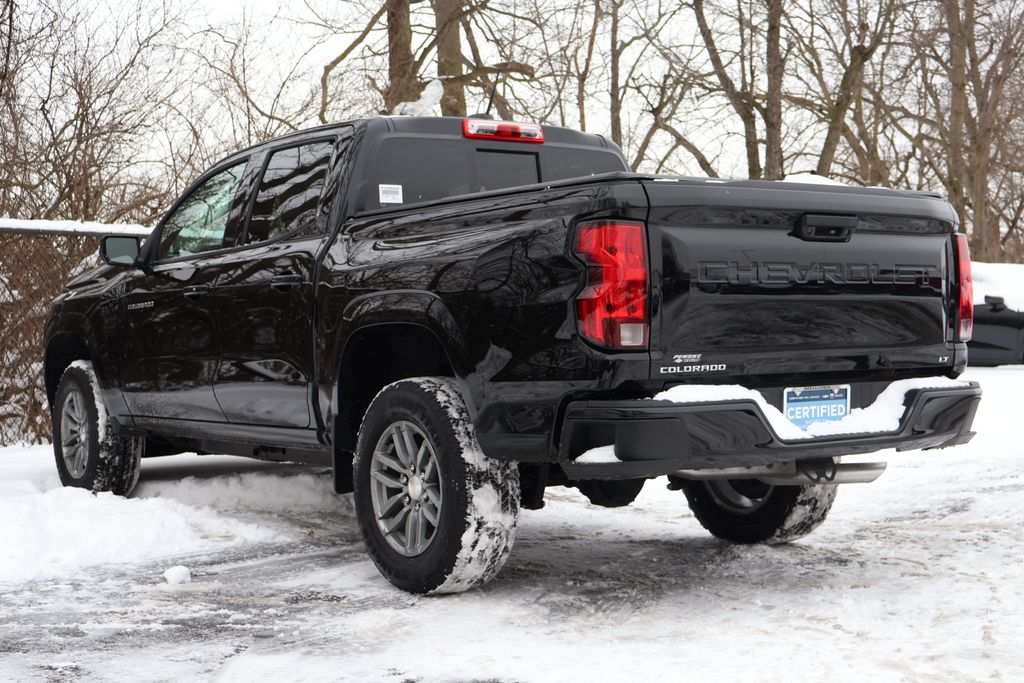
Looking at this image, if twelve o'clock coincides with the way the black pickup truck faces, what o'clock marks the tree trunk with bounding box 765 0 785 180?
The tree trunk is roughly at 2 o'clock from the black pickup truck.

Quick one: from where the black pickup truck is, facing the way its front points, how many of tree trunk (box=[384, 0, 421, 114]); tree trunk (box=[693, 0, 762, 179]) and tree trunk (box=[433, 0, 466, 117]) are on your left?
0

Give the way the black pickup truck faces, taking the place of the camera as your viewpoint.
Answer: facing away from the viewer and to the left of the viewer

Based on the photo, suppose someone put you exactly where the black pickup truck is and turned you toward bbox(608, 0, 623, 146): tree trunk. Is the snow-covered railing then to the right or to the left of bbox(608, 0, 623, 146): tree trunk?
left

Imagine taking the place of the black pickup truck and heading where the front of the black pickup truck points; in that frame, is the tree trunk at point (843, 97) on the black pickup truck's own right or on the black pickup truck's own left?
on the black pickup truck's own right

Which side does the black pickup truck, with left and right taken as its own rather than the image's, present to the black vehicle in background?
right

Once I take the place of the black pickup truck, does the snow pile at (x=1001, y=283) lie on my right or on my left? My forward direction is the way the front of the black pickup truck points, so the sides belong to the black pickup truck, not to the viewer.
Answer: on my right

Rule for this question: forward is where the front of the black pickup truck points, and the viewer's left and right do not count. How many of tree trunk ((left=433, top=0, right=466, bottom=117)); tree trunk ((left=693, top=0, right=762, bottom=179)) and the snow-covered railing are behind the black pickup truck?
0

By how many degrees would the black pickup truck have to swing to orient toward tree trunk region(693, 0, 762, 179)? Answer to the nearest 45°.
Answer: approximately 45° to its right

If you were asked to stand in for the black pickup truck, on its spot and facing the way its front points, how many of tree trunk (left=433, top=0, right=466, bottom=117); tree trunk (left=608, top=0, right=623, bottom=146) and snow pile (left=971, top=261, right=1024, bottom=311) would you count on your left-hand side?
0

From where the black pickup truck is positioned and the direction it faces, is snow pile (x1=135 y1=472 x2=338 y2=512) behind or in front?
in front

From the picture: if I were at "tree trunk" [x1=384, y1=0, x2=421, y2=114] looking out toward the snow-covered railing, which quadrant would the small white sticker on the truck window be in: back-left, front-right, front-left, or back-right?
front-left

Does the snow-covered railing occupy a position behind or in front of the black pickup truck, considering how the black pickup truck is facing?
in front
